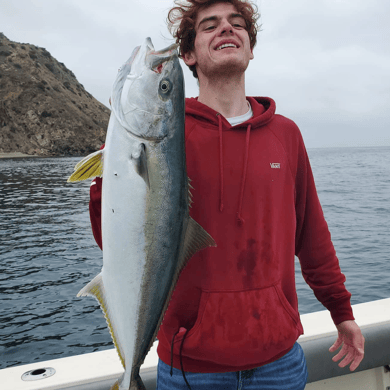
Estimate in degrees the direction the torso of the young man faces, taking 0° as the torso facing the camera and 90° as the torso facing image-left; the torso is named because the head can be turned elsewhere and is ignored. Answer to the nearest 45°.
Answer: approximately 0°
